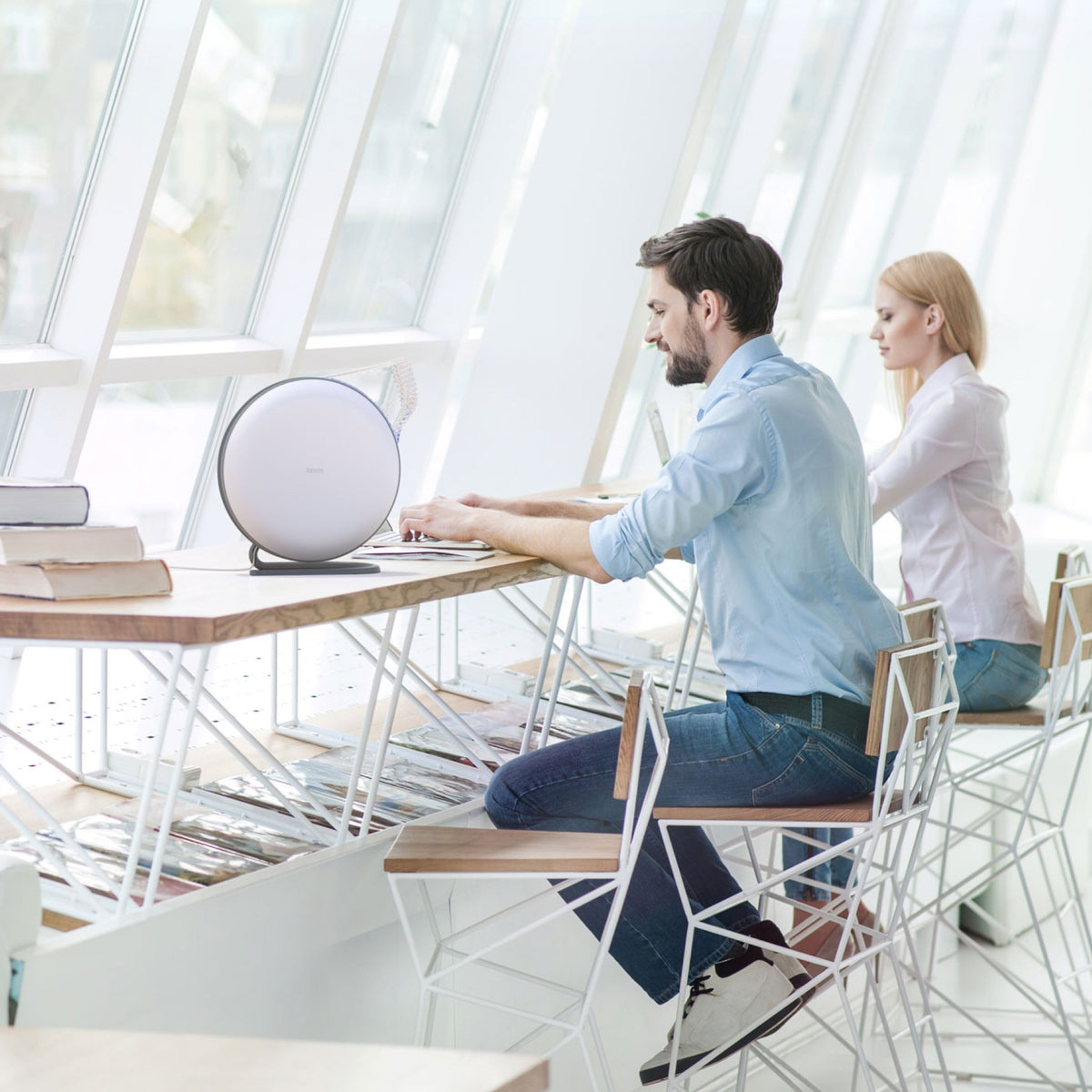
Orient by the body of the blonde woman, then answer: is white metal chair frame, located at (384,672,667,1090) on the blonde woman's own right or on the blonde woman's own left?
on the blonde woman's own left

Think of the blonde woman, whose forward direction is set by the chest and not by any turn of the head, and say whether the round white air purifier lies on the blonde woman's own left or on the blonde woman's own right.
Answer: on the blonde woman's own left

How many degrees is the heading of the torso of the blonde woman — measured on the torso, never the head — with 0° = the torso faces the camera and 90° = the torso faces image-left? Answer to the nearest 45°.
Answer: approximately 90°

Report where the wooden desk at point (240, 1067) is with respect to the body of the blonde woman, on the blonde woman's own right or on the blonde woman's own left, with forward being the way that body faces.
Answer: on the blonde woman's own left

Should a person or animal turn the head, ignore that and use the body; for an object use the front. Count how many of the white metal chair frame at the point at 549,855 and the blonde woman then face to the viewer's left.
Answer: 2

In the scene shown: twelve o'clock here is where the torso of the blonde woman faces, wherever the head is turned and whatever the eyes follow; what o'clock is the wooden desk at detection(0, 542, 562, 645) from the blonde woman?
The wooden desk is roughly at 10 o'clock from the blonde woman.

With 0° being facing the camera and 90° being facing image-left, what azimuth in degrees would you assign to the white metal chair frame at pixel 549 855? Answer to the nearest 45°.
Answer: approximately 90°

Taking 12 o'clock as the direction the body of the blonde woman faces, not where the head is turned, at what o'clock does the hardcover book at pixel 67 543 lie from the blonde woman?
The hardcover book is roughly at 10 o'clock from the blonde woman.

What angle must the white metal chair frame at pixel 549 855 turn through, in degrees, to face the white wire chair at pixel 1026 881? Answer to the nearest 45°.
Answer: approximately 135° to its right
